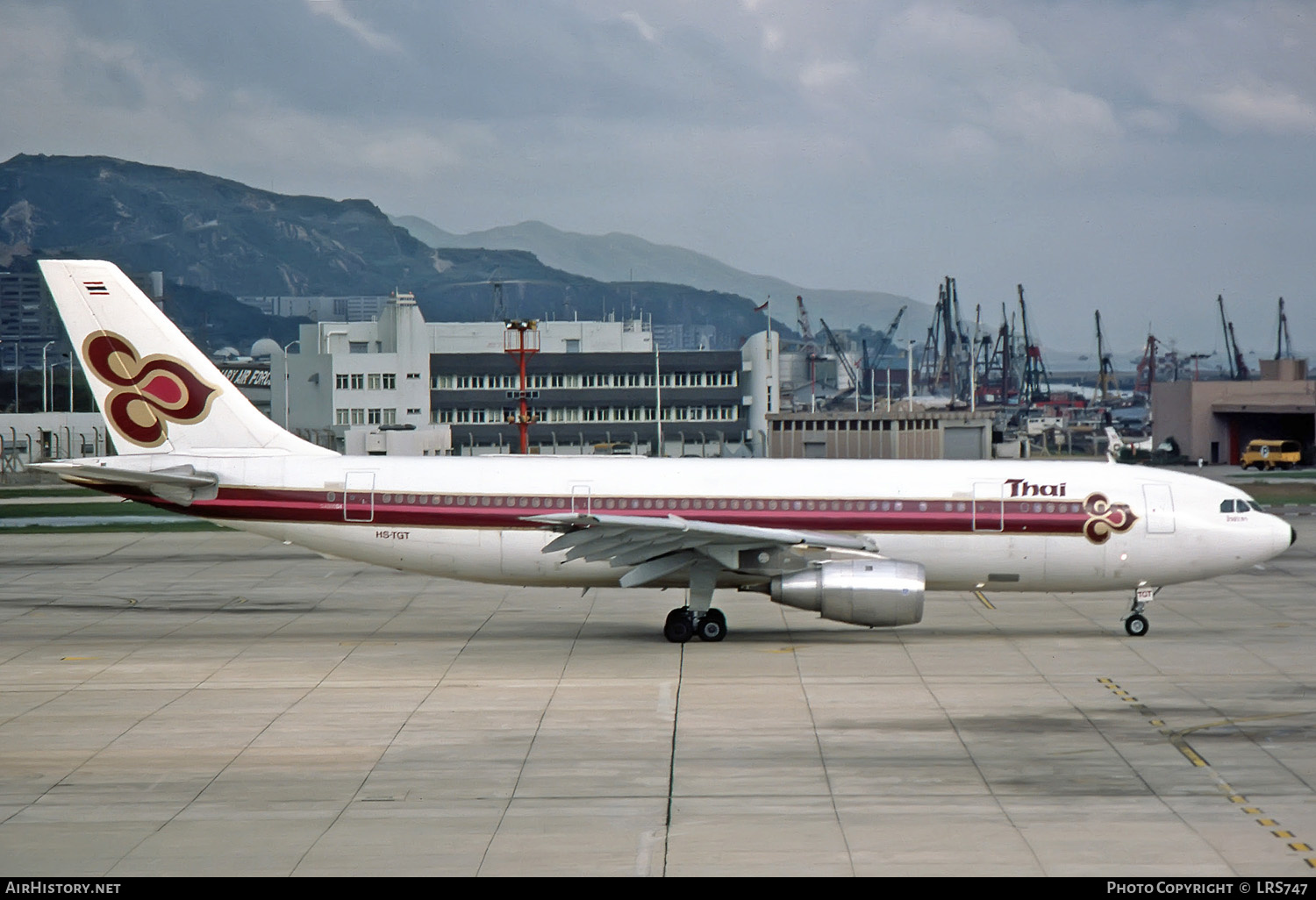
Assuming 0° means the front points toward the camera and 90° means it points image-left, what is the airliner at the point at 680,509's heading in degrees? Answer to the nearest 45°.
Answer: approximately 270°
